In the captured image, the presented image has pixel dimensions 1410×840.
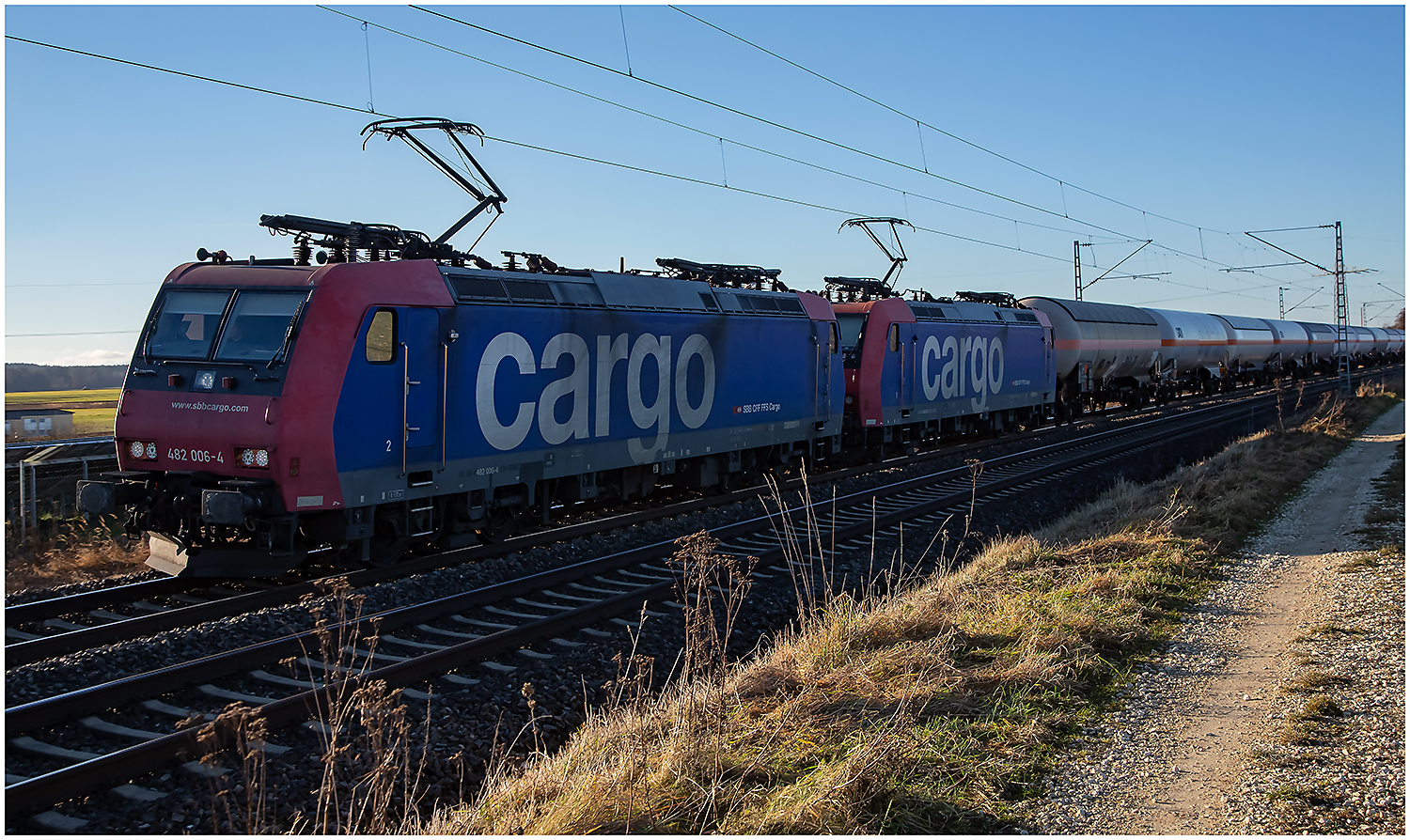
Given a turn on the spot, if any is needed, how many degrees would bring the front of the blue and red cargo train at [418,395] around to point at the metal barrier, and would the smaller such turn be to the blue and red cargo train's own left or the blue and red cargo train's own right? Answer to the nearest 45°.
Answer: approximately 90° to the blue and red cargo train's own right

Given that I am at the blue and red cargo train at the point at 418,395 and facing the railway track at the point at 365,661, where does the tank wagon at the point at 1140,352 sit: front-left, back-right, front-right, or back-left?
back-left

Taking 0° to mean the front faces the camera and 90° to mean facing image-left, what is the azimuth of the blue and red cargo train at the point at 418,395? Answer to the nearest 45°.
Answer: approximately 45°

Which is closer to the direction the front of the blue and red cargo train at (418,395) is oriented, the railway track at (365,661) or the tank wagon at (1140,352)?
the railway track
